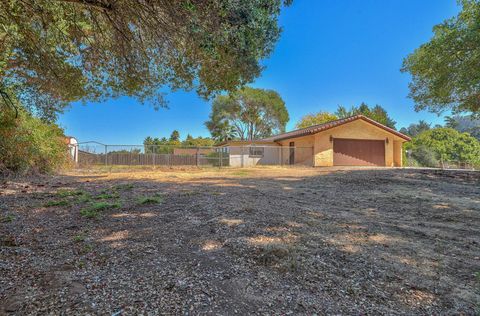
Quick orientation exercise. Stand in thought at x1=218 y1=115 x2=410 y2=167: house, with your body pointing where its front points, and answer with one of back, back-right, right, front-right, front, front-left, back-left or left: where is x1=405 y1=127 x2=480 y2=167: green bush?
back-left

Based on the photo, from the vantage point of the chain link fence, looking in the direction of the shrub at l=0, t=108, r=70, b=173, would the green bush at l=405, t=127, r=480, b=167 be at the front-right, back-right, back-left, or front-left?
back-left

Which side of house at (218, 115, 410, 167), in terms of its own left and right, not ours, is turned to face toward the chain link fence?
right

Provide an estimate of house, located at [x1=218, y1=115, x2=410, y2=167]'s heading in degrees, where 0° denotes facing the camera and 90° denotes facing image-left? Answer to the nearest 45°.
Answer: approximately 0°

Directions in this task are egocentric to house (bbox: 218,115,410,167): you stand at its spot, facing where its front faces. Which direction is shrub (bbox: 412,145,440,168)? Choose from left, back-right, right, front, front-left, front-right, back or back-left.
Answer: back-left

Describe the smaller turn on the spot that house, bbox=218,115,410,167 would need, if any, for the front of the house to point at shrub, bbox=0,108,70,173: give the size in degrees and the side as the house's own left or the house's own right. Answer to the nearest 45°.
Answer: approximately 45° to the house's own right
